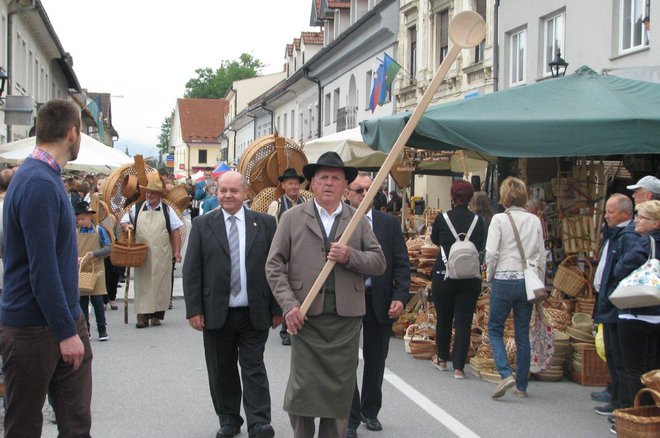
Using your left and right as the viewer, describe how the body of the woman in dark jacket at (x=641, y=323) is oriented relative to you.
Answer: facing to the left of the viewer

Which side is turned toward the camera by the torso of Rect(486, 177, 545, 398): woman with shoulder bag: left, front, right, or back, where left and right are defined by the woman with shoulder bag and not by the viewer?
back

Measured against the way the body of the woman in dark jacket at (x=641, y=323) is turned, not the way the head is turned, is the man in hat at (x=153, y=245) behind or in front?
in front

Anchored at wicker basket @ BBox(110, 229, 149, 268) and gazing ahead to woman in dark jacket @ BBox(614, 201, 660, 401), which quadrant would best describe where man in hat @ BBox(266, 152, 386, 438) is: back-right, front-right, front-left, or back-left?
front-right

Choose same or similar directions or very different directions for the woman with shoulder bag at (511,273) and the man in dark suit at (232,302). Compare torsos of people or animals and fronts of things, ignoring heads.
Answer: very different directions

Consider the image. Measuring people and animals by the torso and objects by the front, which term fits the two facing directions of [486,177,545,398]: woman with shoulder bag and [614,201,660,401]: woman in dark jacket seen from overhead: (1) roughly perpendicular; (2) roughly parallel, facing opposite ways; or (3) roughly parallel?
roughly perpendicular

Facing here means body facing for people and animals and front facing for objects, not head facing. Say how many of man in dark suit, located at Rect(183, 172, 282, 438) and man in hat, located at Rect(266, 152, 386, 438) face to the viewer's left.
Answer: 0

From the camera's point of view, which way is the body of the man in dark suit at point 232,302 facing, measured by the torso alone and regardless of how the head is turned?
toward the camera

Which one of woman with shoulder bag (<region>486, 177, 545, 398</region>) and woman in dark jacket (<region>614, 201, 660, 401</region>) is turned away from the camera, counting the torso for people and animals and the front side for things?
the woman with shoulder bag

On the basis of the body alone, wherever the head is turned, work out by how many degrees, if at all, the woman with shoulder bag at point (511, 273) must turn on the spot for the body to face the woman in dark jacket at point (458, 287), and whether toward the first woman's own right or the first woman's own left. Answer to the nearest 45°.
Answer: approximately 45° to the first woman's own left

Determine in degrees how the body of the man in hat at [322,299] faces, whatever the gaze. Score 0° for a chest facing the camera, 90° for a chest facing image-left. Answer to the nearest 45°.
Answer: approximately 0°

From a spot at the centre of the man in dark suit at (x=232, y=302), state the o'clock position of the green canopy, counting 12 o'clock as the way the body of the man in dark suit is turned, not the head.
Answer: The green canopy is roughly at 8 o'clock from the man in dark suit.

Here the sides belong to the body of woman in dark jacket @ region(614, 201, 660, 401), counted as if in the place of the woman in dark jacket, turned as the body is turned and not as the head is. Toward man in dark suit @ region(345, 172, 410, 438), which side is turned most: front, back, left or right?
front
